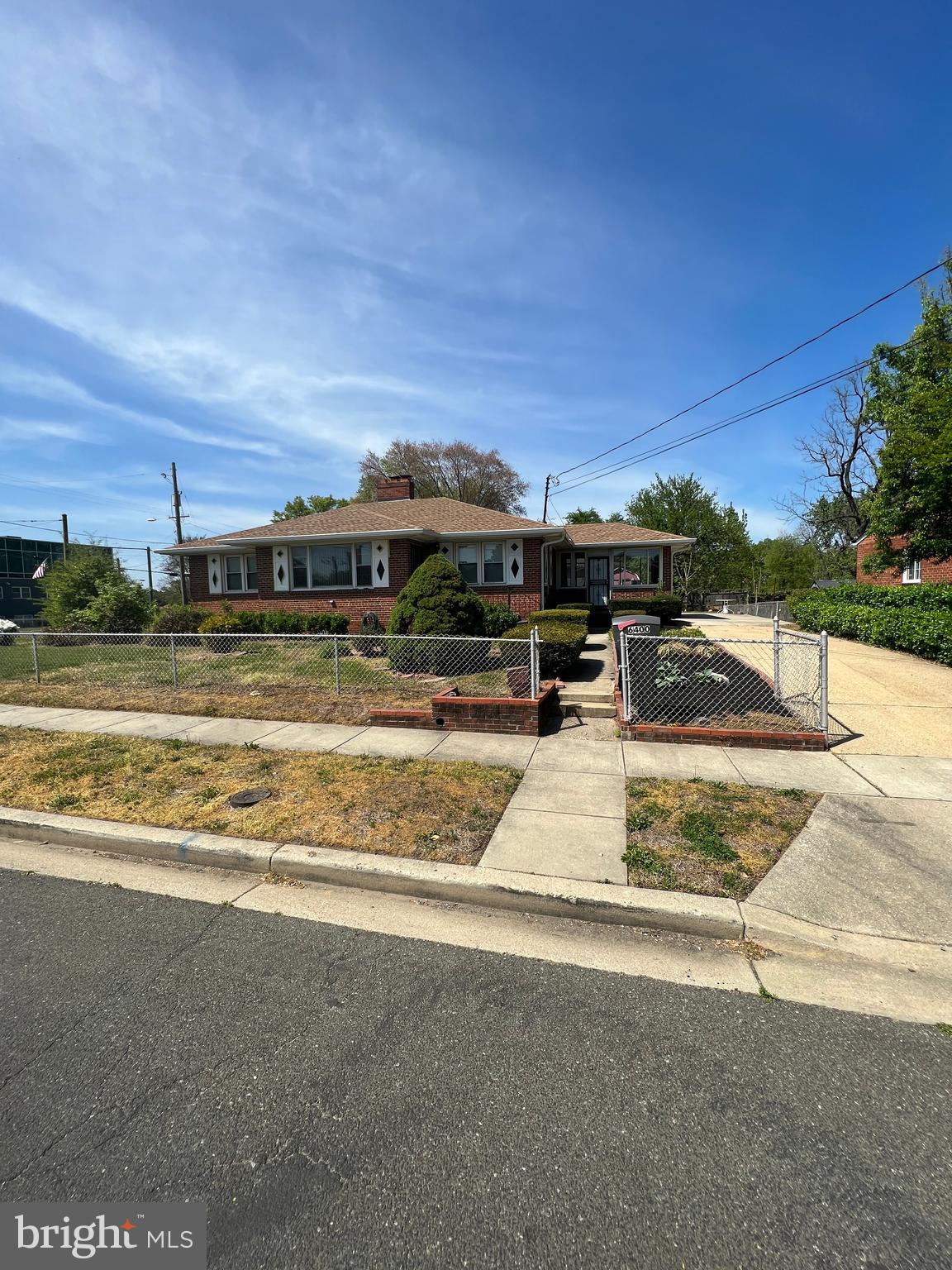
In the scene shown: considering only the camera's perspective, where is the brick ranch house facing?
facing the viewer

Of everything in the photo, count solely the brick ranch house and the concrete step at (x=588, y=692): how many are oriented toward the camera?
2

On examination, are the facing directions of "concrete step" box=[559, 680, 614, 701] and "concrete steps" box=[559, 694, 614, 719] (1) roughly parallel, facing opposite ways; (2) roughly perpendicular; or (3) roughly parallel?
roughly parallel

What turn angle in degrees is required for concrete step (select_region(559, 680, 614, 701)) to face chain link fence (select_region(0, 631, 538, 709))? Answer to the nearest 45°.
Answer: approximately 90° to its right

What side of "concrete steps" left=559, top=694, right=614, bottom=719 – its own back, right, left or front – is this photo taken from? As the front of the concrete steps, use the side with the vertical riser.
front

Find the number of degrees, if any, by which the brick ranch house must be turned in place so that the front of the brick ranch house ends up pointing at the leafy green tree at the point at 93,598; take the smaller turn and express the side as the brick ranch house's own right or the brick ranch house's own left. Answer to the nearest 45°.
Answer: approximately 90° to the brick ranch house's own right

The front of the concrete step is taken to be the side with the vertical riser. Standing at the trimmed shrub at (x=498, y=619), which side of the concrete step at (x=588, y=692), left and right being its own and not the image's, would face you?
back

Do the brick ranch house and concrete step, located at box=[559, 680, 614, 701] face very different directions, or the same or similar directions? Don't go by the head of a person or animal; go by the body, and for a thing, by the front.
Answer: same or similar directions

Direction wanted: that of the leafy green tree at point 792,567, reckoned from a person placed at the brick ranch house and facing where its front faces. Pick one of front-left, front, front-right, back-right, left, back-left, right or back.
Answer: back-left

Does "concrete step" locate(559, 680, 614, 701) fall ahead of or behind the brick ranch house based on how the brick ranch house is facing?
ahead

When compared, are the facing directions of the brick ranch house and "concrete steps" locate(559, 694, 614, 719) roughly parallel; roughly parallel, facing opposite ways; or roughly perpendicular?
roughly parallel

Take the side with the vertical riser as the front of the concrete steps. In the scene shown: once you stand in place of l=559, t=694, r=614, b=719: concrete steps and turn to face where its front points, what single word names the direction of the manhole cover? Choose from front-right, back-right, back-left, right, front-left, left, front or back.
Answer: front-right

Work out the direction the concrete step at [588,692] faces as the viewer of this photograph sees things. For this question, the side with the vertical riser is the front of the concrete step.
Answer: facing the viewer

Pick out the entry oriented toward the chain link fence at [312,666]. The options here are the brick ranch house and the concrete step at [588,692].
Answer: the brick ranch house

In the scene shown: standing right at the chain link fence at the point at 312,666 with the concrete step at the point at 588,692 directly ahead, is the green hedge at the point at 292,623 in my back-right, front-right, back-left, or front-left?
back-left

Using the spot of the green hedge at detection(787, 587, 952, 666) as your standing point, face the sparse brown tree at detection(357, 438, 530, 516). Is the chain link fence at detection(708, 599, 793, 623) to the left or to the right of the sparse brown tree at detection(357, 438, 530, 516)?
right

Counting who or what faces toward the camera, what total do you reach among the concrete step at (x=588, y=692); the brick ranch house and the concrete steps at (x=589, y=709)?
3
